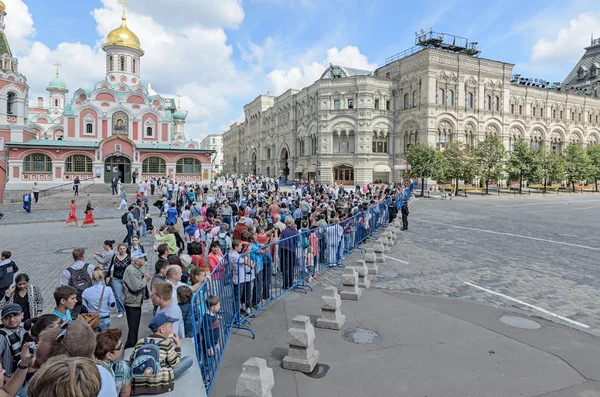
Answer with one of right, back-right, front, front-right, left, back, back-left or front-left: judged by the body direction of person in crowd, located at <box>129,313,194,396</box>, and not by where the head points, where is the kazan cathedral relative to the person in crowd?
front-left

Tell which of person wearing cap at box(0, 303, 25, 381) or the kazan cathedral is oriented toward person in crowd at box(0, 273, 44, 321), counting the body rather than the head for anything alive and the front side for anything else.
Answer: the kazan cathedral

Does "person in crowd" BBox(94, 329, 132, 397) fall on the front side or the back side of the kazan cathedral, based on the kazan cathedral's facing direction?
on the front side

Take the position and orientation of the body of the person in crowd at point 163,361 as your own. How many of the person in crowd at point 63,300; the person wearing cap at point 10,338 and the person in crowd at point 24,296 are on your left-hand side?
3

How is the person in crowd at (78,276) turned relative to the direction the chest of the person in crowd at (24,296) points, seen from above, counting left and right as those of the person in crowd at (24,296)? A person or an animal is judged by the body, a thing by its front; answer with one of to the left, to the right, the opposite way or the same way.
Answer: the opposite way

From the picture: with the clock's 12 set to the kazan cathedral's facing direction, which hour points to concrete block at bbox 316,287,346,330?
The concrete block is roughly at 12 o'clock from the kazan cathedral.

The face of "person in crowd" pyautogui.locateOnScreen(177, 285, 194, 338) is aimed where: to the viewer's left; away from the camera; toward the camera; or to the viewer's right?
away from the camera

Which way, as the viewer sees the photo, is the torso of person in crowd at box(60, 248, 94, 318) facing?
away from the camera

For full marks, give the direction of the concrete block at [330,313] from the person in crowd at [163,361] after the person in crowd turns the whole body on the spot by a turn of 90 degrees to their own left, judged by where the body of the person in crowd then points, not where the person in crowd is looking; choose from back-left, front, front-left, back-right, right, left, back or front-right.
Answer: right
